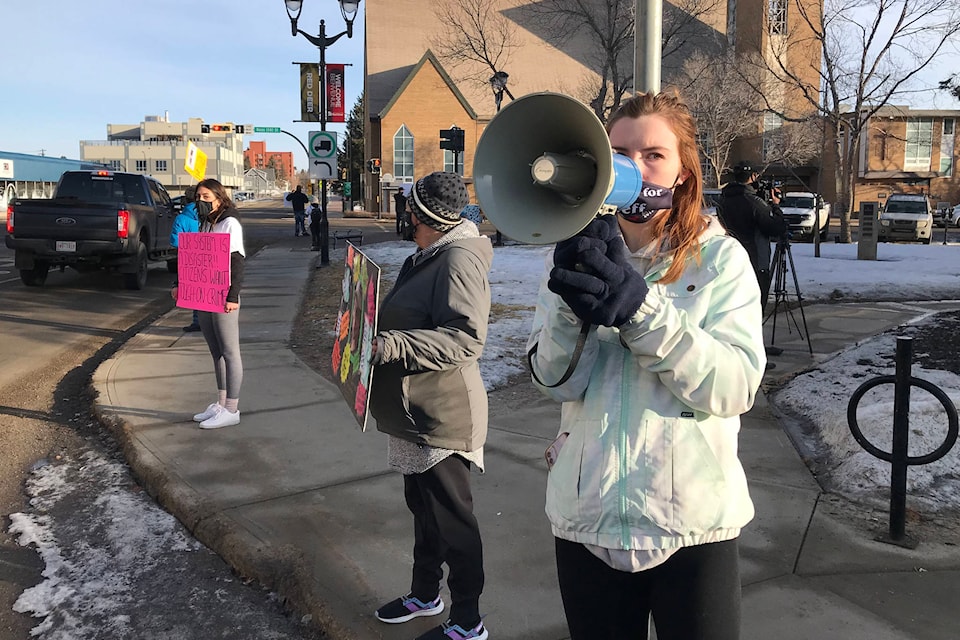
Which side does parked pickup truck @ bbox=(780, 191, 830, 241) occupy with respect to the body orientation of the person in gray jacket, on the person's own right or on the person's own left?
on the person's own right

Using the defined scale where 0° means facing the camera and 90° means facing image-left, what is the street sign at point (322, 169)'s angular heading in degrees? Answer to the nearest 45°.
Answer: approximately 0°

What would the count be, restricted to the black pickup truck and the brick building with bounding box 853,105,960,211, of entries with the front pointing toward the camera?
1

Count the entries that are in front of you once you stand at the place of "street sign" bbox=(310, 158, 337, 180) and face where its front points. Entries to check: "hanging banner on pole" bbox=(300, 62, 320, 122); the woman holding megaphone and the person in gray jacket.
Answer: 2

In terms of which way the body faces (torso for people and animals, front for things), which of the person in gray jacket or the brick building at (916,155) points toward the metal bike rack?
the brick building

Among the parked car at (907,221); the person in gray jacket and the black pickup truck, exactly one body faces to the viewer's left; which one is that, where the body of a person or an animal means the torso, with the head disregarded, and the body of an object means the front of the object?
the person in gray jacket

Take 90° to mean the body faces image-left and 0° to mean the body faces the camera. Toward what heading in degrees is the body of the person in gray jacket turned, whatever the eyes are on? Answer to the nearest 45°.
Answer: approximately 90°

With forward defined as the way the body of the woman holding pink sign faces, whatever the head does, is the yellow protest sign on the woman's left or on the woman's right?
on the woman's right

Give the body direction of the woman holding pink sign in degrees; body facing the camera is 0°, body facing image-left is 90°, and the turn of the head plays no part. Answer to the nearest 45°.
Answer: approximately 45°

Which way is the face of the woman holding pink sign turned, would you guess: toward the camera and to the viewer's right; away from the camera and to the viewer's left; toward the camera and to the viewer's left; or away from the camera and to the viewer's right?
toward the camera and to the viewer's left

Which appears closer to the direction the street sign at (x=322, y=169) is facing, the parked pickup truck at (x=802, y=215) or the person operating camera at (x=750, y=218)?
the person operating camera
